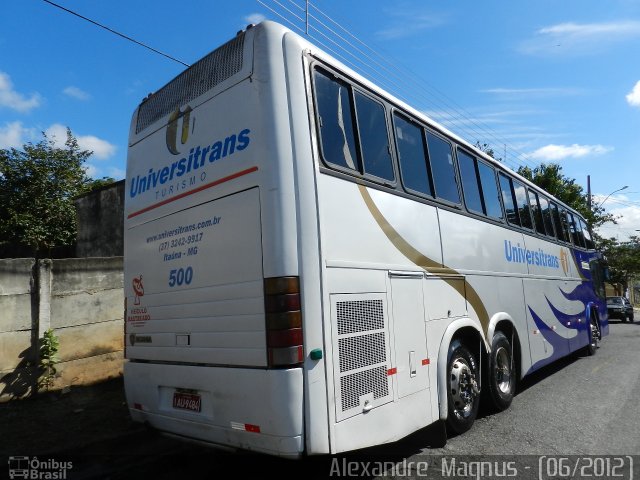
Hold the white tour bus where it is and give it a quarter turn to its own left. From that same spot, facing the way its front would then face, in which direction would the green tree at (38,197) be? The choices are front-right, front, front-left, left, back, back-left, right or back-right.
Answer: front

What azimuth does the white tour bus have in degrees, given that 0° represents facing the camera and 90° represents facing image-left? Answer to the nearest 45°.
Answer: approximately 225°

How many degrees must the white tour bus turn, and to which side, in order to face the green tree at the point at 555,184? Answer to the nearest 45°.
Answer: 0° — it already faces it

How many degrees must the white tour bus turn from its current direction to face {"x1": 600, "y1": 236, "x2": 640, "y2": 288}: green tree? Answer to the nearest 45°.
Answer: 0° — it already faces it
